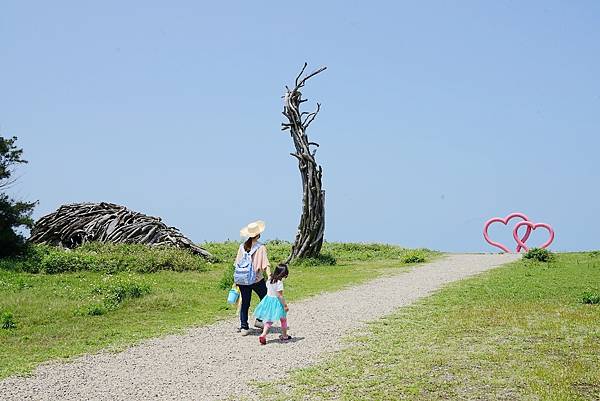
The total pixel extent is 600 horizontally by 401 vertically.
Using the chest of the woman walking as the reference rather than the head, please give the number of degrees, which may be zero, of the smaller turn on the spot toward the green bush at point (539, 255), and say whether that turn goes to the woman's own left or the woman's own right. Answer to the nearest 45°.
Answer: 0° — they already face it

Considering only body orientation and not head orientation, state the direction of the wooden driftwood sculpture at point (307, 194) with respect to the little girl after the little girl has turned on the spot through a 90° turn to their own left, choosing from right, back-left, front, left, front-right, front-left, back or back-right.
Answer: front-right

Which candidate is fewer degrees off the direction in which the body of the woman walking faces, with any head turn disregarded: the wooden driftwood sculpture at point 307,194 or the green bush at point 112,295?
the wooden driftwood sculpture

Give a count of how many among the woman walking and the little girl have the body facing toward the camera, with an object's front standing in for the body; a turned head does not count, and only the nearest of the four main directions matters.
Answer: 0

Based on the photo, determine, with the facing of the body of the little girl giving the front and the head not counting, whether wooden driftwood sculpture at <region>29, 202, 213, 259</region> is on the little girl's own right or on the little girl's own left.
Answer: on the little girl's own left

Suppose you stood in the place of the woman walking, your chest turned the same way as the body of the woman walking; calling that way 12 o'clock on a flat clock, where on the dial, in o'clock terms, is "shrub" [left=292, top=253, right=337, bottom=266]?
The shrub is roughly at 11 o'clock from the woman walking.

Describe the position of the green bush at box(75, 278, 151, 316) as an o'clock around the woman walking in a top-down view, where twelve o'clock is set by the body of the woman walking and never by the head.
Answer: The green bush is roughly at 9 o'clock from the woman walking.

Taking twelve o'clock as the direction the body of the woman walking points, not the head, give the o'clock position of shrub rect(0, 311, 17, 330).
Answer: The shrub is roughly at 8 o'clock from the woman walking.

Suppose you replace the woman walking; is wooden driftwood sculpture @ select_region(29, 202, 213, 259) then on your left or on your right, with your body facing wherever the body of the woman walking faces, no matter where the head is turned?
on your left

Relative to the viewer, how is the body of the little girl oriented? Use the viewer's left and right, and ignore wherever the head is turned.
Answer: facing away from the viewer and to the right of the viewer

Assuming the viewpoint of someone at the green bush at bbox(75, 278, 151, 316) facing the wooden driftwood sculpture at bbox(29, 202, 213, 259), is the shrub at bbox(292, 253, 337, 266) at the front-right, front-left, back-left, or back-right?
front-right

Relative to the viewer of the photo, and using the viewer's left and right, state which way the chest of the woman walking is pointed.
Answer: facing away from the viewer and to the right of the viewer

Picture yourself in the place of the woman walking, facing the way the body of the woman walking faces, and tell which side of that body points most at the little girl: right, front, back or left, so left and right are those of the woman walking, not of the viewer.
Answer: right

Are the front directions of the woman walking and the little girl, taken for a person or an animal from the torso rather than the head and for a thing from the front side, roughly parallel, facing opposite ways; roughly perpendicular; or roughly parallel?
roughly parallel

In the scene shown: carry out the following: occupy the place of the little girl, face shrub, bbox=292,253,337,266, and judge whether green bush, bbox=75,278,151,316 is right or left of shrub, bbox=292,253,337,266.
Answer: left
